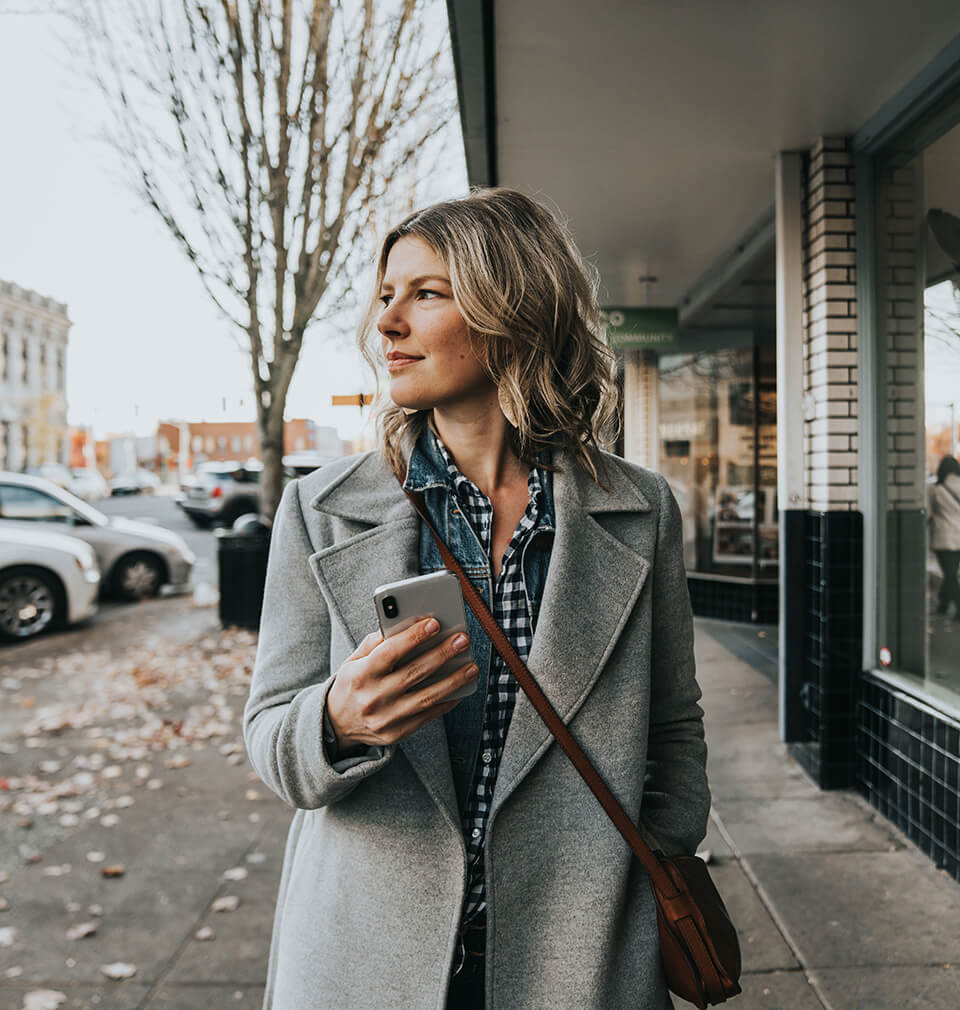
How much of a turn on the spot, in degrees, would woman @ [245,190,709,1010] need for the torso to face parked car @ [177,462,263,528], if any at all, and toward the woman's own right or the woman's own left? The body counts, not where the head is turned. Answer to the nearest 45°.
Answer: approximately 180°

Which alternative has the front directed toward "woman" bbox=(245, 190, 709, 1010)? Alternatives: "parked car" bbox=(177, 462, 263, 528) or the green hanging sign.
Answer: the green hanging sign

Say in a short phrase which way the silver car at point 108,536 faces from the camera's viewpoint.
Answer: facing to the right of the viewer

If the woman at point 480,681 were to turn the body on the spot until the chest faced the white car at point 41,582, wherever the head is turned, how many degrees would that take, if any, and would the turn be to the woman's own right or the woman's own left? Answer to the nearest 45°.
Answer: approximately 135° to the woman's own right

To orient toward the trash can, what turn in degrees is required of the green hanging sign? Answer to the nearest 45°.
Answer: approximately 90° to its right

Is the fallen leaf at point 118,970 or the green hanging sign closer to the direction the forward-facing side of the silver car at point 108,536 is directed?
the green hanging sign

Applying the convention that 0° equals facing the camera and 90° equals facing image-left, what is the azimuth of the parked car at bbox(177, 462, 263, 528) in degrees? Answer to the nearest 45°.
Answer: approximately 225°

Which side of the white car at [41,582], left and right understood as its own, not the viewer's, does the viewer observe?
right

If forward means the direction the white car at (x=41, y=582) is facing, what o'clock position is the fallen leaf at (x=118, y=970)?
The fallen leaf is roughly at 3 o'clock from the white car.

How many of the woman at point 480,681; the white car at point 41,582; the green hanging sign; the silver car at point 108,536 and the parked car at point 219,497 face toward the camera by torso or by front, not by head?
2

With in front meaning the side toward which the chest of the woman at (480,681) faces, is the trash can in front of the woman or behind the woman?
behind
